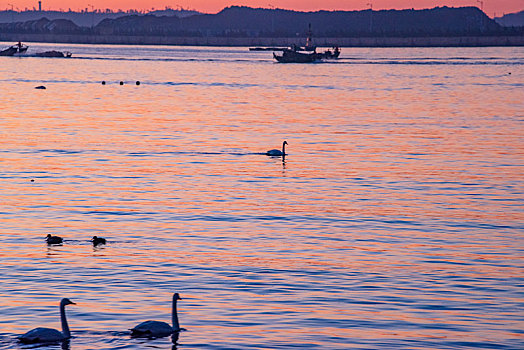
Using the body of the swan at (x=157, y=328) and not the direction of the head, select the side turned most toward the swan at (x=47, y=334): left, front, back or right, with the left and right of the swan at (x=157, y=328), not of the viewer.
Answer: back

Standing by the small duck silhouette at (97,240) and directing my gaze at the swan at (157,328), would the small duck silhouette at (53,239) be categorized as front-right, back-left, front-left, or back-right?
back-right

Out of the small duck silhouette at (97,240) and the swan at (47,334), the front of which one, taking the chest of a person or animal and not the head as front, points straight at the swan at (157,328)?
the swan at (47,334)

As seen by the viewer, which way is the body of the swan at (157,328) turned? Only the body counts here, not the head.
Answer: to the viewer's right

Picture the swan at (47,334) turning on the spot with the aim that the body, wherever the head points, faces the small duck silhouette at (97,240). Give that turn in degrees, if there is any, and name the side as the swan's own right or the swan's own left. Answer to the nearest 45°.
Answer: approximately 90° to the swan's own left

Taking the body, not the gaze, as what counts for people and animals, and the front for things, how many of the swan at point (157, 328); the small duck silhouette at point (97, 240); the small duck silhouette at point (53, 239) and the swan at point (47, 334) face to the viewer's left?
2

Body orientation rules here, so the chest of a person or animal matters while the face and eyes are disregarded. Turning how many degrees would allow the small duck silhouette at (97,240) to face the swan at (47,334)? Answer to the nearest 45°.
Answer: approximately 90° to its left

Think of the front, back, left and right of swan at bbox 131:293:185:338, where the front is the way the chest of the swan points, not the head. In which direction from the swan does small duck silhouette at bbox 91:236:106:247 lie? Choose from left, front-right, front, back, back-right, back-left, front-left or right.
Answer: left

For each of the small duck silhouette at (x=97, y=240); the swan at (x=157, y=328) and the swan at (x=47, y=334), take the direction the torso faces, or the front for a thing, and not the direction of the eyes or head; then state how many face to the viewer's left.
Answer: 1

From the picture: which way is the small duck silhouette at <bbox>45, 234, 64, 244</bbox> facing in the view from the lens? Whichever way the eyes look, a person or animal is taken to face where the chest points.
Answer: facing to the left of the viewer

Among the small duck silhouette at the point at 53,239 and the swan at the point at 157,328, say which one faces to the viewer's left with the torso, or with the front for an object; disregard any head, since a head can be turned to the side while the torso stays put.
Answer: the small duck silhouette

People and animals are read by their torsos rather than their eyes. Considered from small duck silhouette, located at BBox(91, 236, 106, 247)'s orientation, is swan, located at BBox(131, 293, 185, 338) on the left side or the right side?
on its left

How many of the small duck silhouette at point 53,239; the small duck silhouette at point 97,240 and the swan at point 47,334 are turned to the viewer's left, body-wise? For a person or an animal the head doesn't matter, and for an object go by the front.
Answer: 2

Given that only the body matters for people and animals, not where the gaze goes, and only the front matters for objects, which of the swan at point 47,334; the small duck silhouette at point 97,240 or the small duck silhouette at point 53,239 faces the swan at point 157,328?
the swan at point 47,334

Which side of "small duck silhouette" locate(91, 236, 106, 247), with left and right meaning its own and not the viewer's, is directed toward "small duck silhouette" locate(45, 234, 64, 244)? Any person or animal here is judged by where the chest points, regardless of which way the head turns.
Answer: front

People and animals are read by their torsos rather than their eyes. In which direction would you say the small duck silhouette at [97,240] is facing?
to the viewer's left

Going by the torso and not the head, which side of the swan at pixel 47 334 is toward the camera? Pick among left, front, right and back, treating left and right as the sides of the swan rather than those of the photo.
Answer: right

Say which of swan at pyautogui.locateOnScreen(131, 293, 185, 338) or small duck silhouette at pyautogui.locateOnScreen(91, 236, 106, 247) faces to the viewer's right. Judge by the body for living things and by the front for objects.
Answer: the swan
